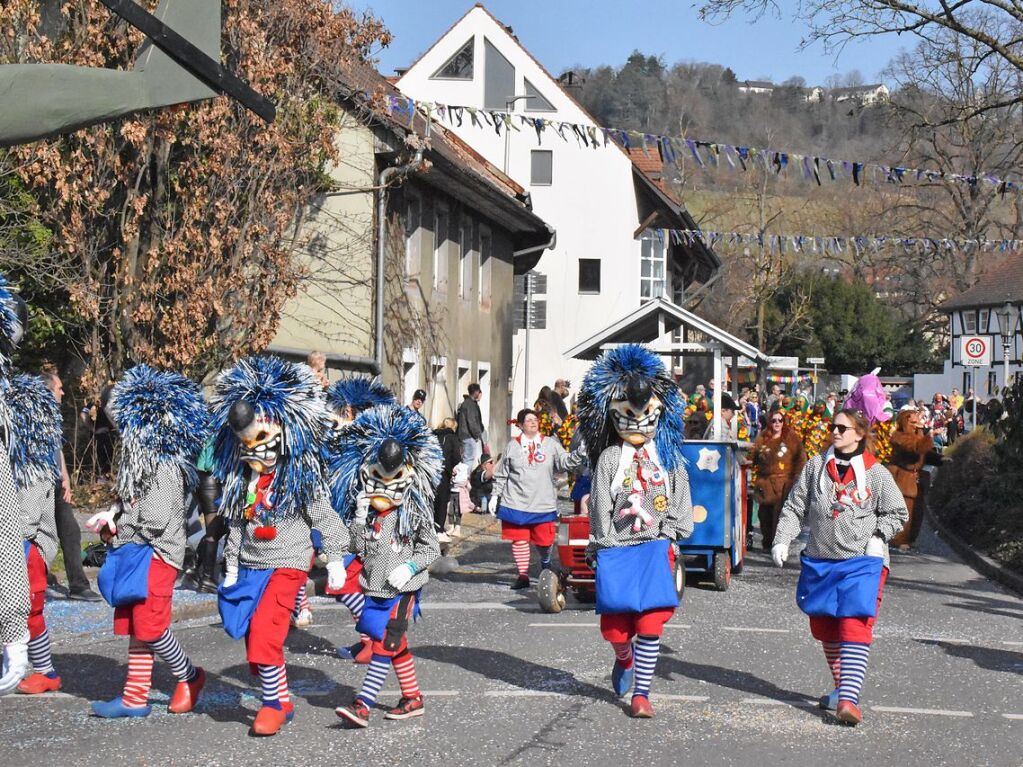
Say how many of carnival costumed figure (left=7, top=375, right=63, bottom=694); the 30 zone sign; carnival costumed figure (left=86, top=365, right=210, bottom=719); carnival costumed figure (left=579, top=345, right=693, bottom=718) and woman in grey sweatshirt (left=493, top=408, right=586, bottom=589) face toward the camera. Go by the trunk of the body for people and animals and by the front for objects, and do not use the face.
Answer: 3

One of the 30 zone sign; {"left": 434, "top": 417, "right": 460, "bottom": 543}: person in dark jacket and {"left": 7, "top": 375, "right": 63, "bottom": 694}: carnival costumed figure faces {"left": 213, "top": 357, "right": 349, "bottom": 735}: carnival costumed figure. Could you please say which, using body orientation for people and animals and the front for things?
the 30 zone sign

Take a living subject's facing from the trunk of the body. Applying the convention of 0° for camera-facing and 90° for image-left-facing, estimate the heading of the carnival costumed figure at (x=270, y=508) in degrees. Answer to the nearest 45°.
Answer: approximately 45°

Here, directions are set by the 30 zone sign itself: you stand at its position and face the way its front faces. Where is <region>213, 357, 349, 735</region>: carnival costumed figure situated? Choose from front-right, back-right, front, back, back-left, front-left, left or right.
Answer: front

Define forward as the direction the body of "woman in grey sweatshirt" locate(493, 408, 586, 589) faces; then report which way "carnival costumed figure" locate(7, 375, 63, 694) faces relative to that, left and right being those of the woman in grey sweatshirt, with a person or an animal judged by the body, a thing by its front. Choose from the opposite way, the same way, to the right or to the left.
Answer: to the right

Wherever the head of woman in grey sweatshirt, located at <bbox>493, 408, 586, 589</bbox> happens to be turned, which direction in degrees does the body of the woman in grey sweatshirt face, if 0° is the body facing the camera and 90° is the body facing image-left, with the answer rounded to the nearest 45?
approximately 0°

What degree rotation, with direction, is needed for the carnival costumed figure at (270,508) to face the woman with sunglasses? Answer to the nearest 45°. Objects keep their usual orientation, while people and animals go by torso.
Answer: approximately 135° to its left

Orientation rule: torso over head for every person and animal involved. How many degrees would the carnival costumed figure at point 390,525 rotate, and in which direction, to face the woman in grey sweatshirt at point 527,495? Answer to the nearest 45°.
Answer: approximately 135° to its right

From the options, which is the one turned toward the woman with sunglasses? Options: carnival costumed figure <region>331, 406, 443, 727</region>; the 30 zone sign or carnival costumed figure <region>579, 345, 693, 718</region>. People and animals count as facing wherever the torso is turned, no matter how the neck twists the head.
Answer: the 30 zone sign

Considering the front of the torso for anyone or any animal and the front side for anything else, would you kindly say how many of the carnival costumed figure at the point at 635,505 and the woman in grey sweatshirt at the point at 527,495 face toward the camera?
2

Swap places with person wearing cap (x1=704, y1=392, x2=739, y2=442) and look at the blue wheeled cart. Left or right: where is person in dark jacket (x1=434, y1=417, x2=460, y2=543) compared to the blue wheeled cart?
right

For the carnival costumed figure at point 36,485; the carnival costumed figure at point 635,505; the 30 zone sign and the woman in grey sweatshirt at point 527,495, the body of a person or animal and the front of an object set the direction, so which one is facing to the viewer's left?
the carnival costumed figure at point 36,485

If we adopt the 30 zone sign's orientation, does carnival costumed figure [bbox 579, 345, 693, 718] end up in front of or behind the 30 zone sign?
in front

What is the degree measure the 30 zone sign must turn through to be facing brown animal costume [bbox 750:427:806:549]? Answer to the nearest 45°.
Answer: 0° — it already faces it
